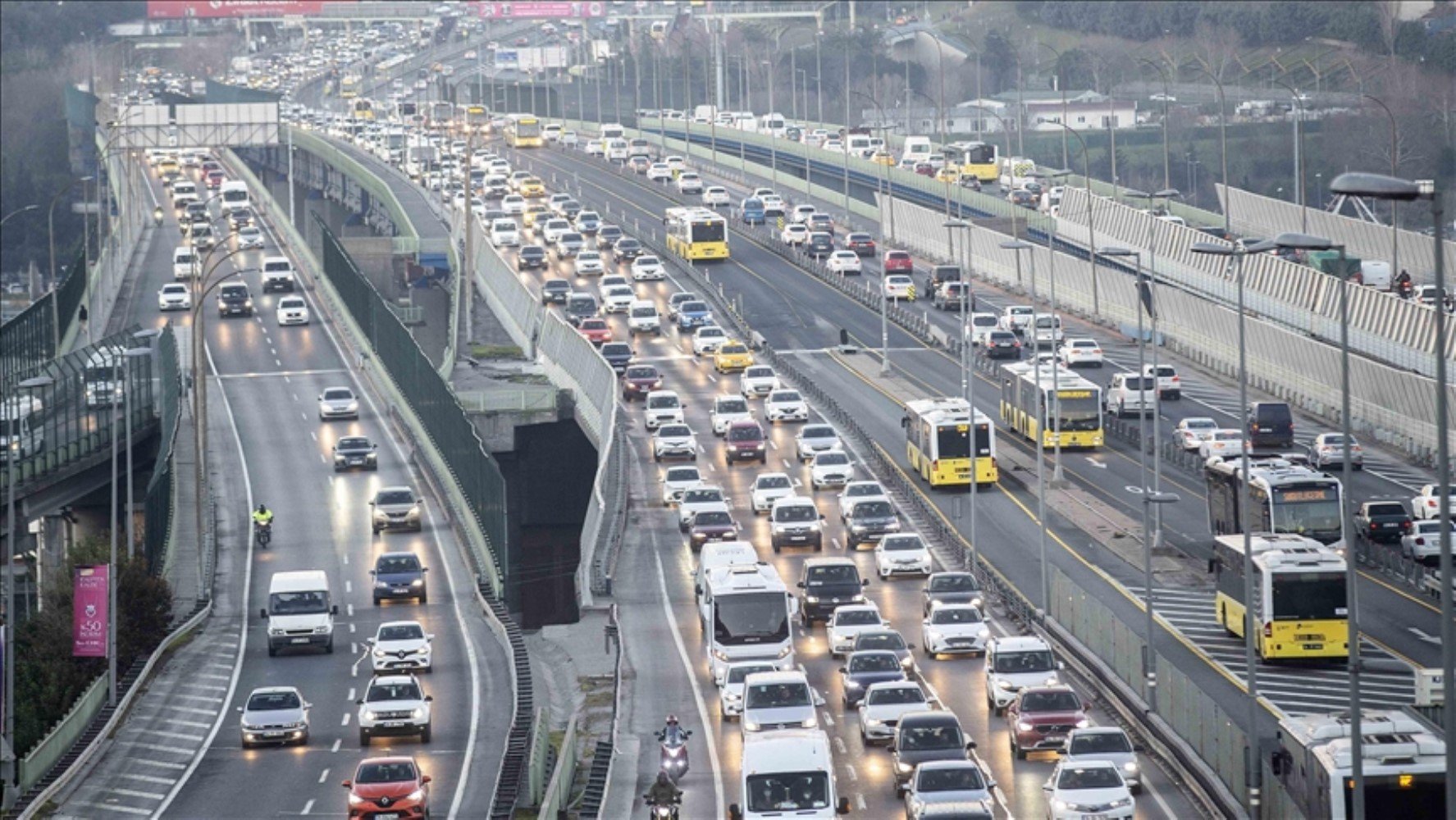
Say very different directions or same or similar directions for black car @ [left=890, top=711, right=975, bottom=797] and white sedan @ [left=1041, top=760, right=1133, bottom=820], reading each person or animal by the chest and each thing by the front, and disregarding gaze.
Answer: same or similar directions

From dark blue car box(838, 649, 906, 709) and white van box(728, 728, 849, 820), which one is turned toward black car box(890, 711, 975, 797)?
dark blue car box(838, 649, 906, 709)

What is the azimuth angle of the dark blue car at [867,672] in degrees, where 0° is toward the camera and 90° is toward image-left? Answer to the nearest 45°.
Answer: approximately 0°

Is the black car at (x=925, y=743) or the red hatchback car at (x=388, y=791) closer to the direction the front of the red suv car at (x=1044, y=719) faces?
the black car

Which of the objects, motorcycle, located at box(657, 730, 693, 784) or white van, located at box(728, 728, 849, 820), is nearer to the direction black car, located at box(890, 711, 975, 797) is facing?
the white van

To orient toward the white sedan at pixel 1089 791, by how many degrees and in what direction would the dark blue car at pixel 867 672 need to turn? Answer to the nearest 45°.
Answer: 0° — it already faces it

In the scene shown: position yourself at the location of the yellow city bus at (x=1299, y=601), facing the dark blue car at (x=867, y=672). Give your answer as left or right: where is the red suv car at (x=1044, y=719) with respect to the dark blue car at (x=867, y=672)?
left

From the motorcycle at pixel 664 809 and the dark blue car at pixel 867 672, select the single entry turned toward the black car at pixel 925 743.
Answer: the dark blue car at pixel 867 672

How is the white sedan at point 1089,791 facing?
toward the camera

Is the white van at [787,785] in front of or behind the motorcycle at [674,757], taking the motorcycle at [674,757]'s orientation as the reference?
in front

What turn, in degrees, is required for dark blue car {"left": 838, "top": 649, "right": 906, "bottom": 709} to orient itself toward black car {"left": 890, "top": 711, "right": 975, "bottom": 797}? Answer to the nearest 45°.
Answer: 0° — it already faces it

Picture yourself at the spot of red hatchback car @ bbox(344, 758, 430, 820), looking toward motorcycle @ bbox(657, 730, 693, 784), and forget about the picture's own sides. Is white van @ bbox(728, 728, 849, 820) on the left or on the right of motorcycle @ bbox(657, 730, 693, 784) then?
right

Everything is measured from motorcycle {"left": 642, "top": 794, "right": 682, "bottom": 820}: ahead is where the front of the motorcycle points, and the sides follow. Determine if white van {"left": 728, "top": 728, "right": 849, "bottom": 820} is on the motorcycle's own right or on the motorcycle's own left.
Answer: on the motorcycle's own left

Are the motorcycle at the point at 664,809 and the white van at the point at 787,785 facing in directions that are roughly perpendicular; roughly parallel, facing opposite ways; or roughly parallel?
roughly parallel

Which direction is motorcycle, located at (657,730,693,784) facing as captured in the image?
toward the camera

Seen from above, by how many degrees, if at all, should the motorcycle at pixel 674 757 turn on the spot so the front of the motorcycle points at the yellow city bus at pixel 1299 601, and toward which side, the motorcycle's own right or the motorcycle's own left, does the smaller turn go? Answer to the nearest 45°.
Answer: approximately 135° to the motorcycle's own left

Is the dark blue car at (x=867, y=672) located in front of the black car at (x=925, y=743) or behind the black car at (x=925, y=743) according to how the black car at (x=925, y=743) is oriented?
behind
